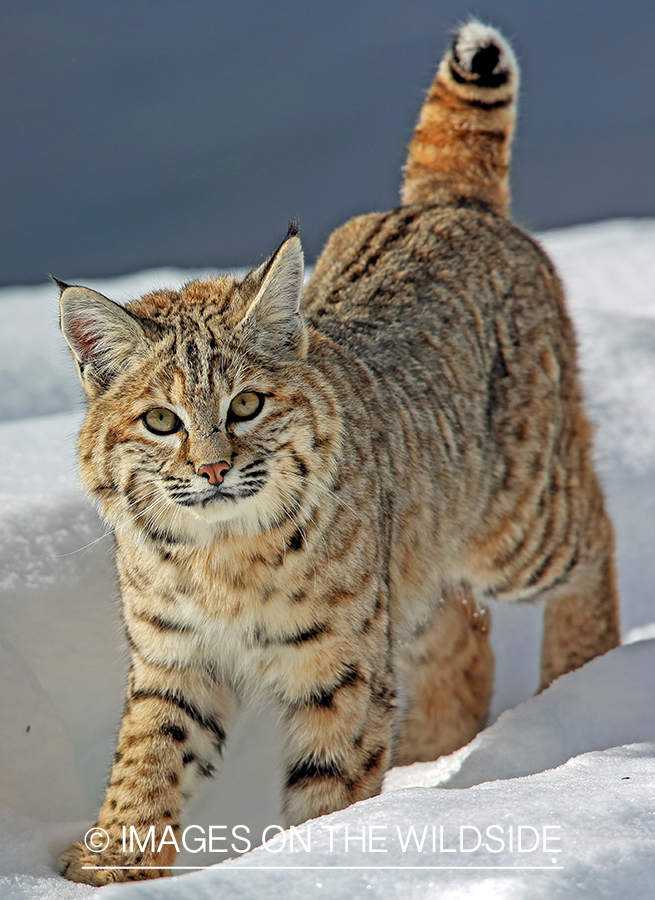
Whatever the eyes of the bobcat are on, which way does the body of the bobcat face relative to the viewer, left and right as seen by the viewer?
facing the viewer and to the left of the viewer
